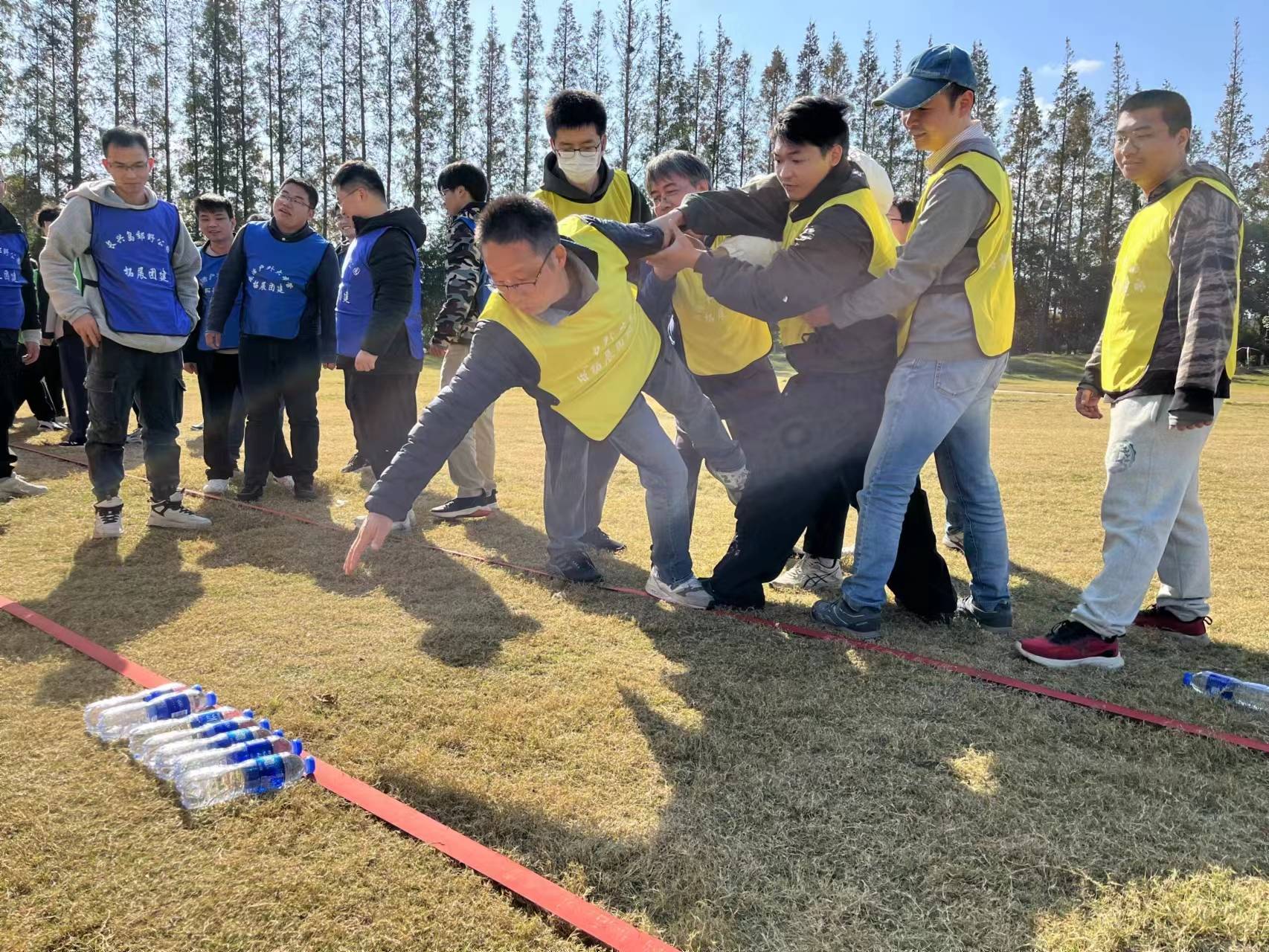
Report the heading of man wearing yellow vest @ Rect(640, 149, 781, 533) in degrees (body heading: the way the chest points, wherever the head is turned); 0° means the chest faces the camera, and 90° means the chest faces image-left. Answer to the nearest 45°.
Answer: approximately 45°

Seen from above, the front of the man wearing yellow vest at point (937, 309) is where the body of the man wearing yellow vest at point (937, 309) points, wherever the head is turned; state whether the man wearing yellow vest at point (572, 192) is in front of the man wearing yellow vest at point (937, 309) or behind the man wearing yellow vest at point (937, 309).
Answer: in front

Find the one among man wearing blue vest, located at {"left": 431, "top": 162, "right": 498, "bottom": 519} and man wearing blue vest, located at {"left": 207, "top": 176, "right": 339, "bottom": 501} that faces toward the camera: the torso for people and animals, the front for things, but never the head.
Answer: man wearing blue vest, located at {"left": 207, "top": 176, "right": 339, "bottom": 501}

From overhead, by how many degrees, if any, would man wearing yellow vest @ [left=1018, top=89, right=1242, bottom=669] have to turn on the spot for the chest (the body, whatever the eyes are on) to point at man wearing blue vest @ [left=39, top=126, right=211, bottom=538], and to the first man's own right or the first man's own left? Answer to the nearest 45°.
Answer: approximately 45° to the first man's own right

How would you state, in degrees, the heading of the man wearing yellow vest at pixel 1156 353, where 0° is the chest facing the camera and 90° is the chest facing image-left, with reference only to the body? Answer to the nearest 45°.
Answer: approximately 45°

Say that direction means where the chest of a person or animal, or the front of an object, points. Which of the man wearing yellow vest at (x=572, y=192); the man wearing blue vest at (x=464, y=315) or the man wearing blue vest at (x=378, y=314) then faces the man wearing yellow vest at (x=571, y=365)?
the man wearing yellow vest at (x=572, y=192)
